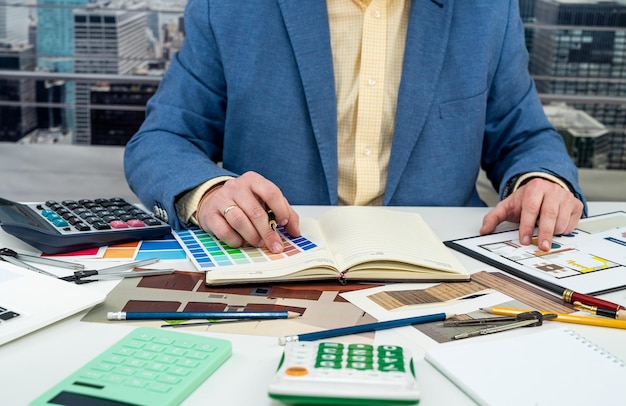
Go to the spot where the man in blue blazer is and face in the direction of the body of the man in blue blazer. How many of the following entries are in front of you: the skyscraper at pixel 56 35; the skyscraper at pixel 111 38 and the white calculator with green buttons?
1

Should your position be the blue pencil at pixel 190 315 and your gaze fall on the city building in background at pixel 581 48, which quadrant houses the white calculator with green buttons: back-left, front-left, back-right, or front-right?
back-right

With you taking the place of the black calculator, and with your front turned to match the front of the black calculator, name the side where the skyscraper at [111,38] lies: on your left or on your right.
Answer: on your left

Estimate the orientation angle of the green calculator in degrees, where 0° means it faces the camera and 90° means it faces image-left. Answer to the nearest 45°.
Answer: approximately 225°

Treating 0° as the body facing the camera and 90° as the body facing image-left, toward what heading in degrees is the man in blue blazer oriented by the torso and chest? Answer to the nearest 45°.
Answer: approximately 0°

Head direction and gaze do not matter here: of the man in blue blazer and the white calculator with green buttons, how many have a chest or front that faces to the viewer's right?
0

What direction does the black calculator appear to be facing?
to the viewer's right
